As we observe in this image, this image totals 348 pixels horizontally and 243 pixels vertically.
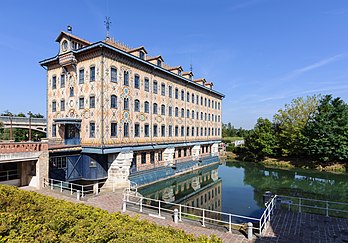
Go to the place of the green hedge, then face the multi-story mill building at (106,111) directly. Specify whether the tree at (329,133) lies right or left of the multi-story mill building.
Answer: right

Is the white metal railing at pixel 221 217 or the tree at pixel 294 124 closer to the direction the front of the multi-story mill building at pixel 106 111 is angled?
the white metal railing

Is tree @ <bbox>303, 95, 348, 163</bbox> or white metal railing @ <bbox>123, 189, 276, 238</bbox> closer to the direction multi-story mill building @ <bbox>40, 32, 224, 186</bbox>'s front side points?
the white metal railing
